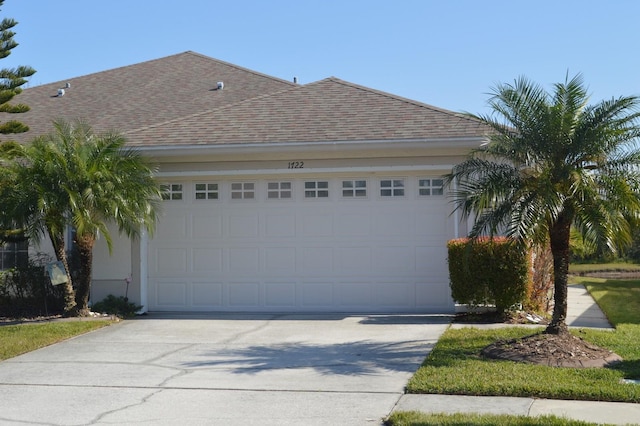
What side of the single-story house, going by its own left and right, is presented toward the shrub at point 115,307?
front

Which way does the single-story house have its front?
toward the camera

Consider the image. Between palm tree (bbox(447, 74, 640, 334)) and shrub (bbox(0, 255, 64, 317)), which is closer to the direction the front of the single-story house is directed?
the palm tree

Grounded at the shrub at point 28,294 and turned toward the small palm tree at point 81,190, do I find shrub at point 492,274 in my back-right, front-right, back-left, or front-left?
front-left

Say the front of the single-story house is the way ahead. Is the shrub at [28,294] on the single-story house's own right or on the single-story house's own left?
on the single-story house's own right

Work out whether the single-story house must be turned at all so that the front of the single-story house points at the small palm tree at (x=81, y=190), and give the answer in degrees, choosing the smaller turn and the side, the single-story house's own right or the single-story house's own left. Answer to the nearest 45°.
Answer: approximately 90° to the single-story house's own right

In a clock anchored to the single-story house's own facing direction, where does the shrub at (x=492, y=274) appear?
The shrub is roughly at 10 o'clock from the single-story house.

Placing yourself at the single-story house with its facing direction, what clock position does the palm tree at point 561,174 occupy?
The palm tree is roughly at 11 o'clock from the single-story house.
